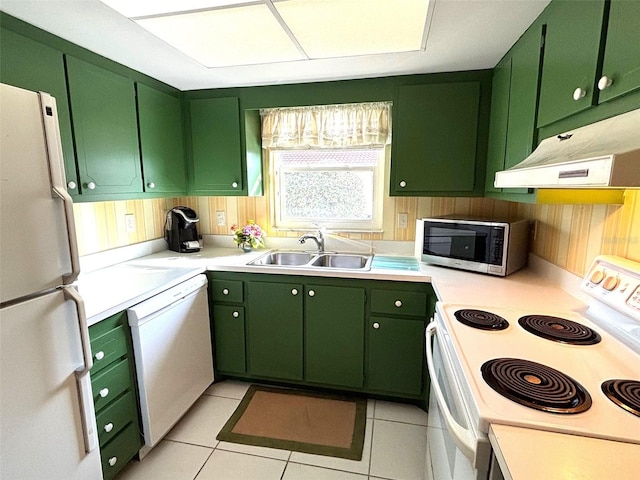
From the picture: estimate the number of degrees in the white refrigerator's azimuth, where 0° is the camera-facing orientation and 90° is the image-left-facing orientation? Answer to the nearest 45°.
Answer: approximately 315°

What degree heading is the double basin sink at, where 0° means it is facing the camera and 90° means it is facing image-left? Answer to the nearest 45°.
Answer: approximately 0°

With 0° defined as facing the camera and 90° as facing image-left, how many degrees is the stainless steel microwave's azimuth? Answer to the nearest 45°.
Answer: approximately 45°

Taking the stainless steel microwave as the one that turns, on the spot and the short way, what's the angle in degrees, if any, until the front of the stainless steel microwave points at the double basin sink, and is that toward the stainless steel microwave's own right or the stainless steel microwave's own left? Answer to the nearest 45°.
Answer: approximately 45° to the stainless steel microwave's own right

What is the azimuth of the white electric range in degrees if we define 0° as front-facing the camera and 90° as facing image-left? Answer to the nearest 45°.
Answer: approximately 45°

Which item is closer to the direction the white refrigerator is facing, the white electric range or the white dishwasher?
the white electric range

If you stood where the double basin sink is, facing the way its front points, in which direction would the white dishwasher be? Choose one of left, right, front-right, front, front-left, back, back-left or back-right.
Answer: front-right

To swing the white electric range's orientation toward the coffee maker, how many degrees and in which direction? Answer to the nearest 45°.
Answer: approximately 45° to its right

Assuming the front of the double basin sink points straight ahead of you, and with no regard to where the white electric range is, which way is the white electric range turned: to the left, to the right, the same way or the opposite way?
to the right

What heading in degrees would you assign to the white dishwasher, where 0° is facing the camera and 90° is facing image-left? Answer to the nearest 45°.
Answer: approximately 315°
